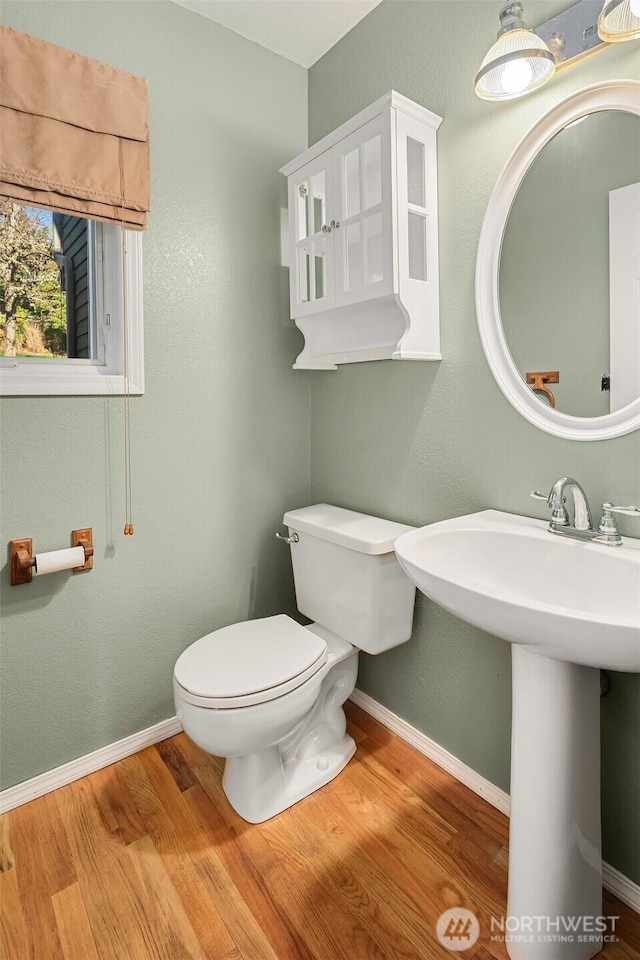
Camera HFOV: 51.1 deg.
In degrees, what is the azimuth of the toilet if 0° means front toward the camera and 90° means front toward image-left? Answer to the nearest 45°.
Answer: approximately 45°

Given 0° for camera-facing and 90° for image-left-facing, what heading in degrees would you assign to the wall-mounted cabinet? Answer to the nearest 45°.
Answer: approximately 45°

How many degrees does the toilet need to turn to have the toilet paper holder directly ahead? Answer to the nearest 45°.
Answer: approximately 45° to its right
